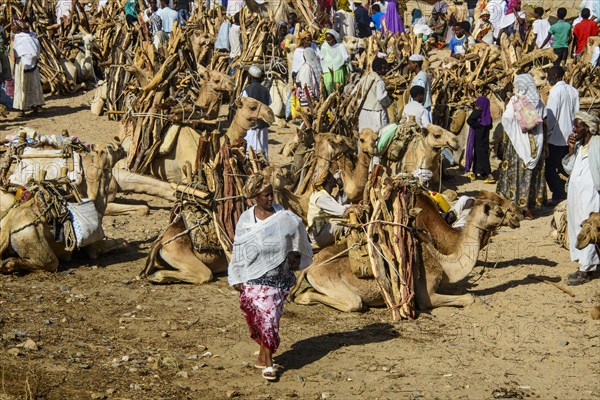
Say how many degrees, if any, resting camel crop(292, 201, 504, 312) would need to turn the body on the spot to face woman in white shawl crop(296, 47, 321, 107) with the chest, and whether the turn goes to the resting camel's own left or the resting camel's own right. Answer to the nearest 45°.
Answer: approximately 90° to the resting camel's own left

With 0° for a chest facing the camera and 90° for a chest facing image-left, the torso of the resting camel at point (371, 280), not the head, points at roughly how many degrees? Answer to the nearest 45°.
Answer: approximately 270°

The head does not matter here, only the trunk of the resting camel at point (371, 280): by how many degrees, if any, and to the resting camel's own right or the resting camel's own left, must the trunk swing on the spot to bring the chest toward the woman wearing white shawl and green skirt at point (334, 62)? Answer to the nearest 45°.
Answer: approximately 90° to the resting camel's own left

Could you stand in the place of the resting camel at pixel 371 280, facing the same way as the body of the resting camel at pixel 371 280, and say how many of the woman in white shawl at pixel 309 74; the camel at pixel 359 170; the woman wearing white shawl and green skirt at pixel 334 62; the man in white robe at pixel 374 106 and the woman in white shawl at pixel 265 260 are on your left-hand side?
4

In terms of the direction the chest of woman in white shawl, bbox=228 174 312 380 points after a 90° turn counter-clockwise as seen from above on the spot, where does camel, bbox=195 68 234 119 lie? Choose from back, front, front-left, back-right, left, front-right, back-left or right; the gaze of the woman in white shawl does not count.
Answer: left

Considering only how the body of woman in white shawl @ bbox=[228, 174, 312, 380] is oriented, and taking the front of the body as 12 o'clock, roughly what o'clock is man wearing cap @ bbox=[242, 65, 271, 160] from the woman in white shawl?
The man wearing cap is roughly at 6 o'clock from the woman in white shawl.

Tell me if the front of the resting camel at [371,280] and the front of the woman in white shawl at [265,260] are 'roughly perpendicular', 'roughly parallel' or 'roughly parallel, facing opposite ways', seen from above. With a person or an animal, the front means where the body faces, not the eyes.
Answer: roughly perpendicular
